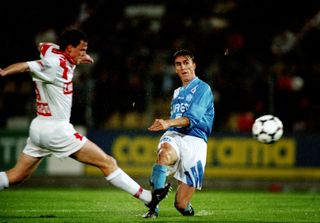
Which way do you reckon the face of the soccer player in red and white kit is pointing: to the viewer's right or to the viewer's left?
to the viewer's right

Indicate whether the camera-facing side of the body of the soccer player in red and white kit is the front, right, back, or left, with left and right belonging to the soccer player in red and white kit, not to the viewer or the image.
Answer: right
